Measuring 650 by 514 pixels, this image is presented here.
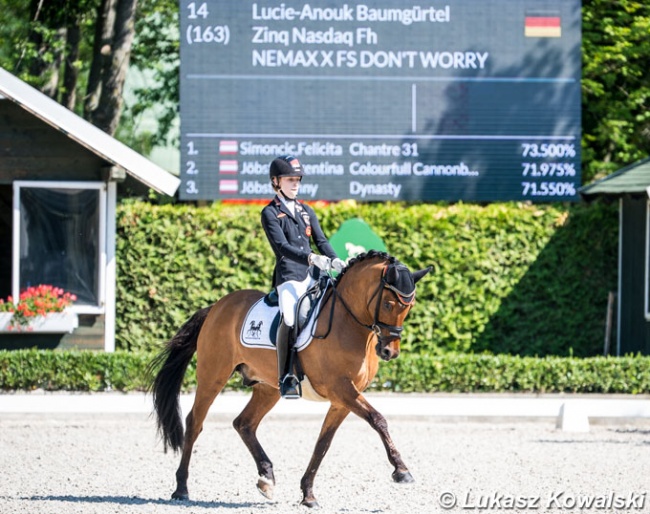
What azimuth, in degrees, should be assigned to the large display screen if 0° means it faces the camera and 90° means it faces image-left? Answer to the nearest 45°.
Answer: approximately 0°

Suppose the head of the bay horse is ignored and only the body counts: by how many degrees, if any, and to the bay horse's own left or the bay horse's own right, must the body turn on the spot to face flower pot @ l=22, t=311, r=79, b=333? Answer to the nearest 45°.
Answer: approximately 180°

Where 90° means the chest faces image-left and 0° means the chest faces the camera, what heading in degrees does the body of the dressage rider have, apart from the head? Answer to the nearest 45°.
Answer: approximately 315°

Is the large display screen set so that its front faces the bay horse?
yes

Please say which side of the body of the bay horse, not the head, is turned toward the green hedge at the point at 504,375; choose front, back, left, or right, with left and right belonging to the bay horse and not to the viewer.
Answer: left

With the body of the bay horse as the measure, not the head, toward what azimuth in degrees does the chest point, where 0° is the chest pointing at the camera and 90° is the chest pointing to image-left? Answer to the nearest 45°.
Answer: approximately 315°

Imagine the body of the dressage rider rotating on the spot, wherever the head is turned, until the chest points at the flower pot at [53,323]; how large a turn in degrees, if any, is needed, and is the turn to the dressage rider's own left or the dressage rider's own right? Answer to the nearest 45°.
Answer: approximately 180°
